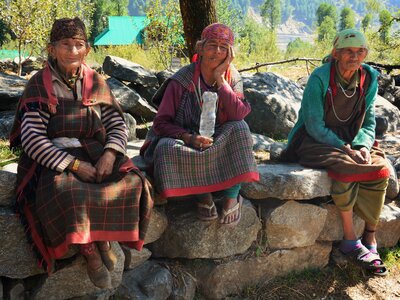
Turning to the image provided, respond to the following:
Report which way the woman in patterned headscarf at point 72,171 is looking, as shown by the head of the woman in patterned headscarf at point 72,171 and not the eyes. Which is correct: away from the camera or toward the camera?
toward the camera

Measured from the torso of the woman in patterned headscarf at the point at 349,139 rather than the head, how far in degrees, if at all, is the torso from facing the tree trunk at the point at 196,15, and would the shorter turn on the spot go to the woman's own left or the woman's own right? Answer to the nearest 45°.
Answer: approximately 180°

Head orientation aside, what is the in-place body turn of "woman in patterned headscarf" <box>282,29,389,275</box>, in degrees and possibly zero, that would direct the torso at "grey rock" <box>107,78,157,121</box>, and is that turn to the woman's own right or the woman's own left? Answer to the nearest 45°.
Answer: approximately 135° to the woman's own right

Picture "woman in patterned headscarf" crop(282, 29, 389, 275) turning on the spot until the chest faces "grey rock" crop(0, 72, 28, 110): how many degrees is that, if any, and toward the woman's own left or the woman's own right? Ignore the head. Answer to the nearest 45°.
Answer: approximately 135° to the woman's own right

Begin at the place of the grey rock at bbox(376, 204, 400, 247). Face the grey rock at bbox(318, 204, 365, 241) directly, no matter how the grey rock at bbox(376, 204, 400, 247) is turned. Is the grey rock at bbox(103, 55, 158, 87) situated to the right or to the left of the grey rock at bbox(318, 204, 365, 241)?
right

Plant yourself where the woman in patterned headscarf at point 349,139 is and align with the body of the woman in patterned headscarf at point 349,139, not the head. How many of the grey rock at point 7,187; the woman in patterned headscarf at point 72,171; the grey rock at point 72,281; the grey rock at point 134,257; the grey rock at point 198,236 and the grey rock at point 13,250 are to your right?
6

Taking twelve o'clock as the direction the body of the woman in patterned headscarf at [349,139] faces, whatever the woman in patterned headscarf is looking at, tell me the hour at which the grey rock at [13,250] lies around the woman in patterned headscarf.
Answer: The grey rock is roughly at 3 o'clock from the woman in patterned headscarf.

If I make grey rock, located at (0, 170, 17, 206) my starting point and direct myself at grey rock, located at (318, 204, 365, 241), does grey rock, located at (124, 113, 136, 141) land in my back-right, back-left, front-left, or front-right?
front-left

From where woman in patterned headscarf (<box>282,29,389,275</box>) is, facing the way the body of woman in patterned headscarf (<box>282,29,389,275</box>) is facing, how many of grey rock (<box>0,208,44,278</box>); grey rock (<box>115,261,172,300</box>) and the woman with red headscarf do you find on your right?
3

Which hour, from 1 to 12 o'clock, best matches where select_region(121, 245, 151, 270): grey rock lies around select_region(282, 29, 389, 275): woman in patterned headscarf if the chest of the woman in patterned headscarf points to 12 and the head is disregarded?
The grey rock is roughly at 3 o'clock from the woman in patterned headscarf.

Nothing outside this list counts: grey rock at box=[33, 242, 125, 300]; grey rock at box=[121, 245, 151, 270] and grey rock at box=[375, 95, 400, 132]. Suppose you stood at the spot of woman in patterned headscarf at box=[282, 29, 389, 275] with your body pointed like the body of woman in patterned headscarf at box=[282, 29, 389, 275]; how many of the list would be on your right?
2

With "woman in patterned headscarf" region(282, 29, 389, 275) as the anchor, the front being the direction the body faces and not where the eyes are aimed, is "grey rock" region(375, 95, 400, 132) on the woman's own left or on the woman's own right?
on the woman's own left

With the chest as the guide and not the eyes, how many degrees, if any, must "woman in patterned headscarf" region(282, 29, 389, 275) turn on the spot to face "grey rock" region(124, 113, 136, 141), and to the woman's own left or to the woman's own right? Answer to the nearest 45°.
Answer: approximately 135° to the woman's own right

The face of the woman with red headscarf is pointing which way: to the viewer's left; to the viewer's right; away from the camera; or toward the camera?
toward the camera

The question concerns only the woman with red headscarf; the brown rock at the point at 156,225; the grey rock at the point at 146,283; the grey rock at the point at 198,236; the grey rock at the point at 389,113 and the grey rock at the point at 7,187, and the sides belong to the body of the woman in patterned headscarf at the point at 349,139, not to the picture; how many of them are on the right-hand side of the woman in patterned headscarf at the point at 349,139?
5

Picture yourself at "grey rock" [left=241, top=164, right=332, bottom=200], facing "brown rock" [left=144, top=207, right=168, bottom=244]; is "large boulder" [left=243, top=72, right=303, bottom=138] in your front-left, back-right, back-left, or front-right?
back-right

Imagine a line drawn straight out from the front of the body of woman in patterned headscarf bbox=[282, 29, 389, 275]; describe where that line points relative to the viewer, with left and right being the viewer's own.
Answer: facing the viewer and to the right of the viewer

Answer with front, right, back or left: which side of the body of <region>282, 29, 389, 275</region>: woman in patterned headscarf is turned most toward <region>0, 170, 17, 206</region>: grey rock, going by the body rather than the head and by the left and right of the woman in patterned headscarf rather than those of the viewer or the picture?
right
